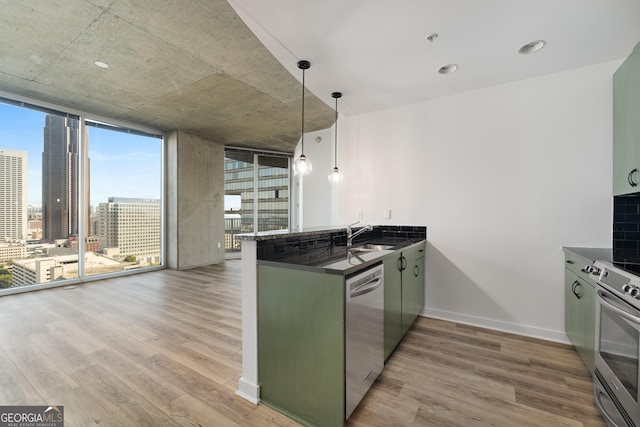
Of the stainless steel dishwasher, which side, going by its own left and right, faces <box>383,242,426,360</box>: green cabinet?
left

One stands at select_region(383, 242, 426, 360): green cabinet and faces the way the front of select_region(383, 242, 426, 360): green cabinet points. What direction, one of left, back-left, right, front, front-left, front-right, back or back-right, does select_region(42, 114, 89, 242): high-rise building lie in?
back

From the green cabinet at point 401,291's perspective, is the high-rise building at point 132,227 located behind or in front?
behind

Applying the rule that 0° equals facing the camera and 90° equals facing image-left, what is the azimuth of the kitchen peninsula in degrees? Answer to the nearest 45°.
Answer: approximately 315°

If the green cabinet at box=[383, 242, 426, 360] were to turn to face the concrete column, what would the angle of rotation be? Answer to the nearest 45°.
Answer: approximately 135° to its left

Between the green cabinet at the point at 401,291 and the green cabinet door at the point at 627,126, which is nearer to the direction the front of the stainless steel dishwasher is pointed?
the green cabinet door

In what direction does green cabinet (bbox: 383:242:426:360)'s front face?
to the viewer's right

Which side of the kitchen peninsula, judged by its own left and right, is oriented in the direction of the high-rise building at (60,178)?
back

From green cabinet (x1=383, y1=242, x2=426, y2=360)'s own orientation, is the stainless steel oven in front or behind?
in front

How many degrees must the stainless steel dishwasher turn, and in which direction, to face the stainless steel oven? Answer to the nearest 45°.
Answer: approximately 45° to its left

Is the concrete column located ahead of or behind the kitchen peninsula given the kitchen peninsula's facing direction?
behind

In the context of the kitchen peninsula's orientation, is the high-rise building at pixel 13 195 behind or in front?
behind
